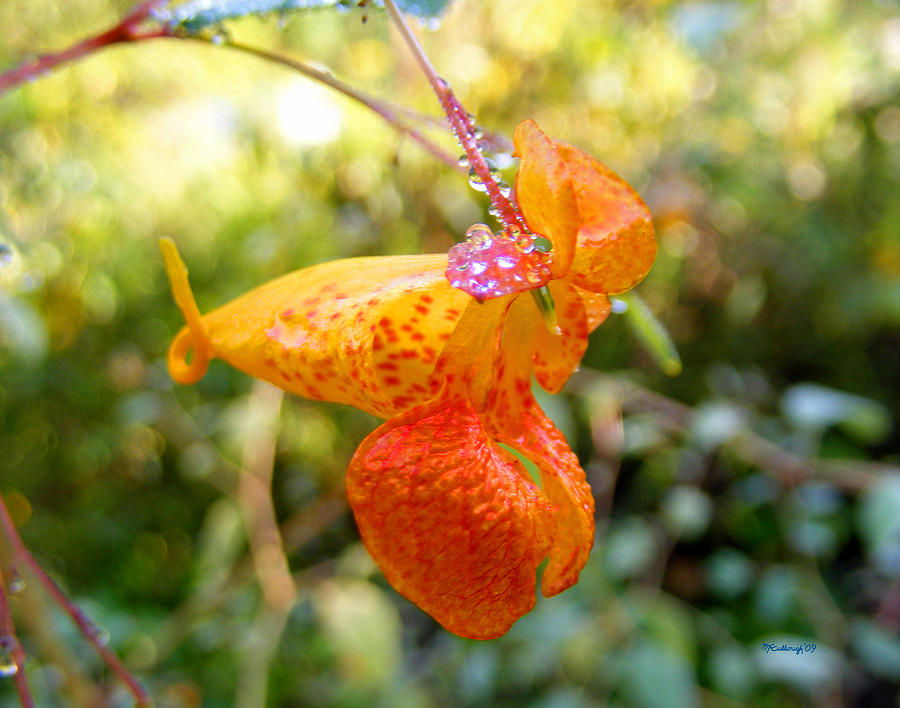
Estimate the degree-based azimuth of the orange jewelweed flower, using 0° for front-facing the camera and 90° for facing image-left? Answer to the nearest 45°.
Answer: approximately 270°
